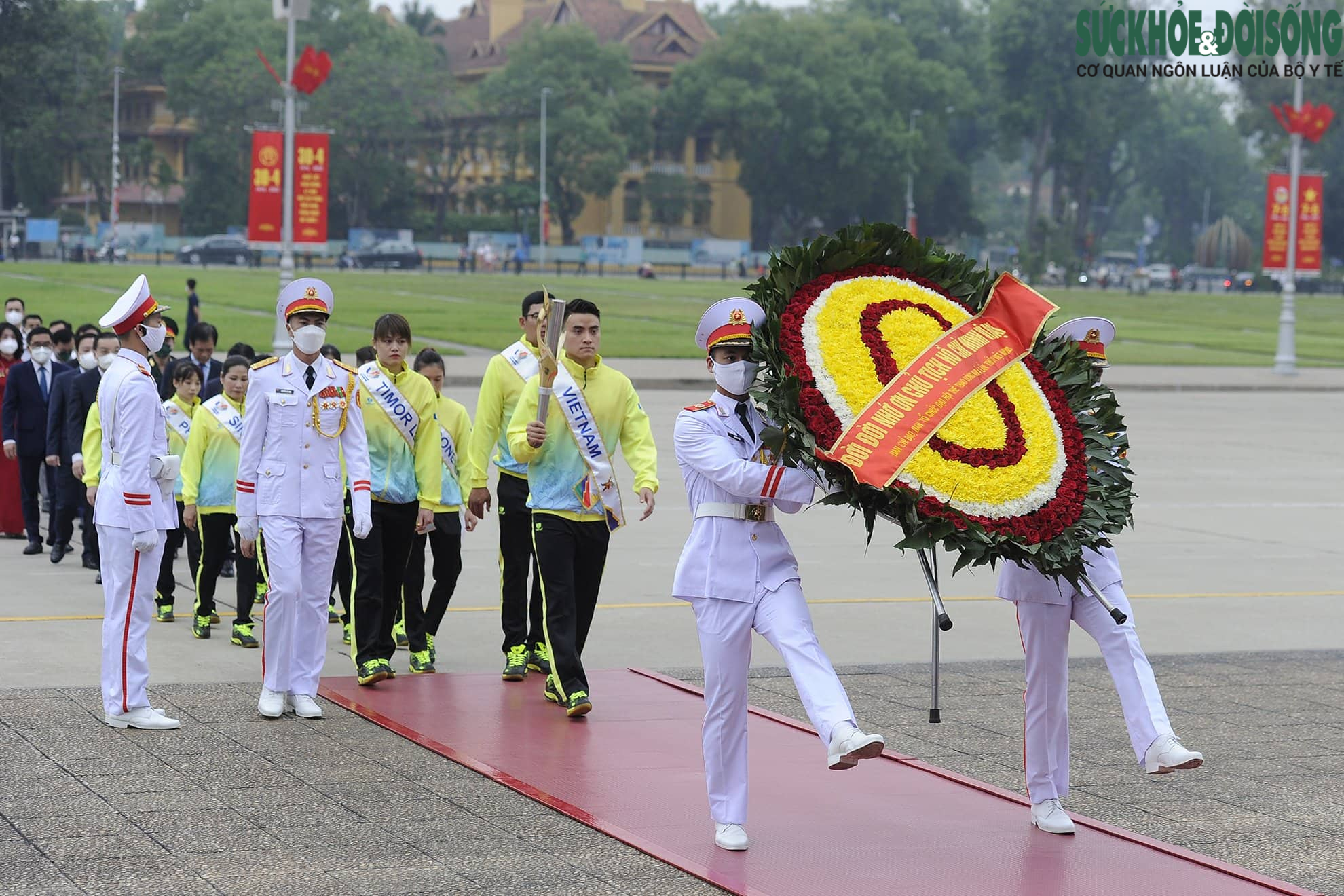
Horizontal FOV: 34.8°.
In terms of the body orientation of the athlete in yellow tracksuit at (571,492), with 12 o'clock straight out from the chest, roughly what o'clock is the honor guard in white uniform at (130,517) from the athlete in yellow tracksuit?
The honor guard in white uniform is roughly at 4 o'clock from the athlete in yellow tracksuit.

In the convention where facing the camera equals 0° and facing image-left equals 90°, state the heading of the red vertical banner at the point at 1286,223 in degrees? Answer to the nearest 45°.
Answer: approximately 0°

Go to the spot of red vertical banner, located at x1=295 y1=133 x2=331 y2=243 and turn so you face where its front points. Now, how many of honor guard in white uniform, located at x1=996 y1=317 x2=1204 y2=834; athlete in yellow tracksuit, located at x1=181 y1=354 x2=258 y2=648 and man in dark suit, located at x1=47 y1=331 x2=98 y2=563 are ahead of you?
3

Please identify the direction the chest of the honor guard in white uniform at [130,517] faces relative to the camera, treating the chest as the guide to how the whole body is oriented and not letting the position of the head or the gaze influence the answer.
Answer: to the viewer's right

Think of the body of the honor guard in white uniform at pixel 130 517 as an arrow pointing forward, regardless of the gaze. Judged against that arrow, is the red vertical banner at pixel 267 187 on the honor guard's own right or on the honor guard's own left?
on the honor guard's own left

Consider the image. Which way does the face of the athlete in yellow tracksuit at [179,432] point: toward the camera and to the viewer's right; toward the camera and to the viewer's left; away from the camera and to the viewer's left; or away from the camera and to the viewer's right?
toward the camera and to the viewer's right

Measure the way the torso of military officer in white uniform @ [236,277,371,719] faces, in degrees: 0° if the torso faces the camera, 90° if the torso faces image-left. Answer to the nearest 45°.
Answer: approximately 0°

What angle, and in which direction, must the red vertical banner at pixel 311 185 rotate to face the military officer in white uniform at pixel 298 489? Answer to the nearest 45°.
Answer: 0° — it already faces them
